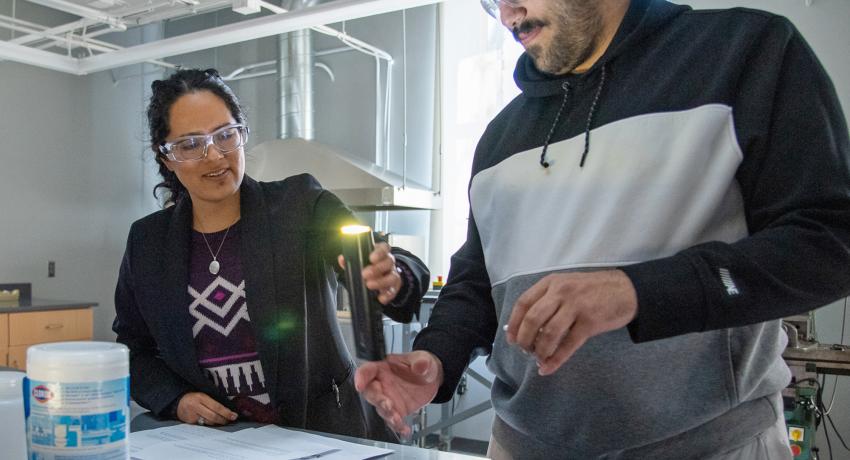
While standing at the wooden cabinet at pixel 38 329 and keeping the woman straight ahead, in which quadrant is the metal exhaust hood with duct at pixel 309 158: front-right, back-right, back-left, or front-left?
front-left

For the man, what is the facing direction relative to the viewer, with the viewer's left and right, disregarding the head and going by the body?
facing the viewer and to the left of the viewer

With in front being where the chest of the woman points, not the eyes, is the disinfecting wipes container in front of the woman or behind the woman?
in front

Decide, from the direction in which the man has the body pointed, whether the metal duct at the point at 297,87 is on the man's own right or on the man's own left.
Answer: on the man's own right

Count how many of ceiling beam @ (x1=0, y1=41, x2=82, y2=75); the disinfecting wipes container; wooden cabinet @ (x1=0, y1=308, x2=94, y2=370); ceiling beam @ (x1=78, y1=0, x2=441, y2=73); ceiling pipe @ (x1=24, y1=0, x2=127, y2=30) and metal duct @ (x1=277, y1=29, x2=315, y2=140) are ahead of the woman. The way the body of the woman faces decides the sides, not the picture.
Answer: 1

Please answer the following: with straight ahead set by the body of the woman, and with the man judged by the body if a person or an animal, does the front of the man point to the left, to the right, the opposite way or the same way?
to the right

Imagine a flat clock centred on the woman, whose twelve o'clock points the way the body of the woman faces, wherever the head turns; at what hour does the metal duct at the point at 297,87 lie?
The metal duct is roughly at 6 o'clock from the woman.

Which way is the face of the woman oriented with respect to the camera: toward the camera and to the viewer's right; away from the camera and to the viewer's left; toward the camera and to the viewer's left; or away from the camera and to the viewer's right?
toward the camera and to the viewer's right

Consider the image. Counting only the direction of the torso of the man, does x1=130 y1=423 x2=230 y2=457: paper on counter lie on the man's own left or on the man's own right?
on the man's own right

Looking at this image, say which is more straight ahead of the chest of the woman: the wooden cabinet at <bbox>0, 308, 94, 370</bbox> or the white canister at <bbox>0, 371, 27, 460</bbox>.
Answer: the white canister

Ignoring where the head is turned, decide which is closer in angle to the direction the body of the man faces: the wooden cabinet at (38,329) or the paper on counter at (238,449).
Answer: the paper on counter

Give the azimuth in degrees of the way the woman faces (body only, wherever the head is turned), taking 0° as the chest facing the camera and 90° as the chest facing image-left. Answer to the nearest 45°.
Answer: approximately 0°
